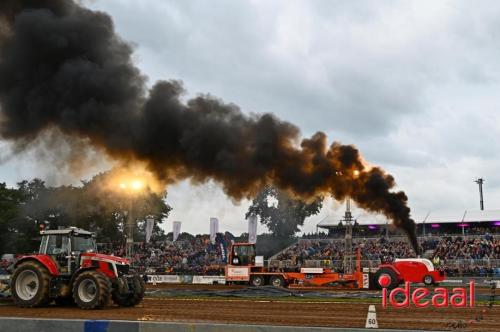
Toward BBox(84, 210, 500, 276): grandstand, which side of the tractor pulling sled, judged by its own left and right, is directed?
left

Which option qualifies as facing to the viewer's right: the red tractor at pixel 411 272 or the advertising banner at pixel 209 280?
the red tractor

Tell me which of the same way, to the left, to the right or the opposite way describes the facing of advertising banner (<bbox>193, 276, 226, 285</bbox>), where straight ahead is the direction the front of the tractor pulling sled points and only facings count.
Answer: to the right

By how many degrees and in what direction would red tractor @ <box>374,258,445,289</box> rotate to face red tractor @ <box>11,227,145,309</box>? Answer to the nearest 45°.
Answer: approximately 135° to its right

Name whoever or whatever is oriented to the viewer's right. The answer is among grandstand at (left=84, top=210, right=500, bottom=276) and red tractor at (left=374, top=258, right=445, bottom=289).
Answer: the red tractor

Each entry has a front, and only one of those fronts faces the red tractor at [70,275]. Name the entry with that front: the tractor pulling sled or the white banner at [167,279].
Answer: the white banner

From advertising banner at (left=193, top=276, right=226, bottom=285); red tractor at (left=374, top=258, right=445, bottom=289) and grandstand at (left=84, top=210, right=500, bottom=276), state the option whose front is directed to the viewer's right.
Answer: the red tractor

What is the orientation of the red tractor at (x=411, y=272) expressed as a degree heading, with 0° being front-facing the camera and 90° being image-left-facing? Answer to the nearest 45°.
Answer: approximately 270°

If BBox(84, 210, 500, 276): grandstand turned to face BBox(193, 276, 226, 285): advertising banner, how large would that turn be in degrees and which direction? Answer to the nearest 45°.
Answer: approximately 45° to its right

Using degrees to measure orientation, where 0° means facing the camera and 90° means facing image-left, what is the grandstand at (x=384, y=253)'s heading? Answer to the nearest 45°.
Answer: approximately 0°

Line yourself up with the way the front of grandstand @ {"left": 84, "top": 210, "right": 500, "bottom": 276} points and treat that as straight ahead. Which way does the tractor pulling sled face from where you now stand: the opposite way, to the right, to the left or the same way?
to the left
